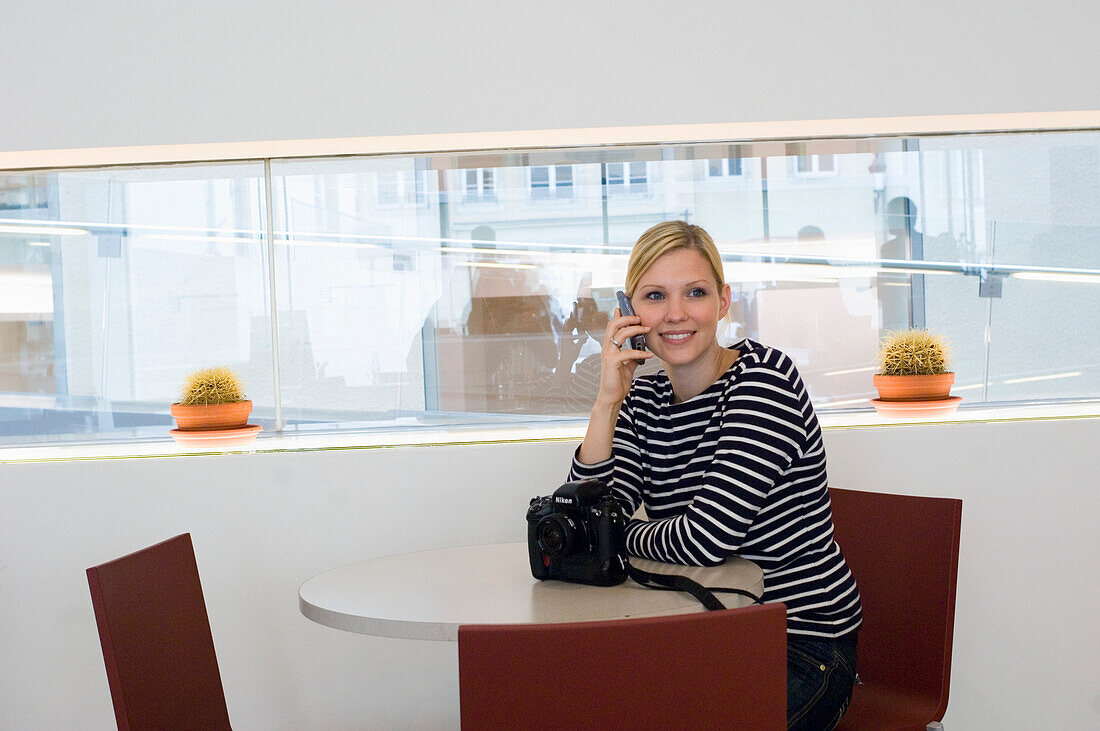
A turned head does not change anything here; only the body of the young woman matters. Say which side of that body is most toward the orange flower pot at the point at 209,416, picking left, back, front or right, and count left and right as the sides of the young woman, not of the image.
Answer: right

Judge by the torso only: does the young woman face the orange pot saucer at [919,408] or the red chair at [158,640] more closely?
the red chair

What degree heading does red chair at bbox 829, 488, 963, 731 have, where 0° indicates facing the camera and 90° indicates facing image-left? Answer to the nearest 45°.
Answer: approximately 45°

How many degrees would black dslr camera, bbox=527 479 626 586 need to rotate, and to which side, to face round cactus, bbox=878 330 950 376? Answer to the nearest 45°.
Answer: approximately 180°

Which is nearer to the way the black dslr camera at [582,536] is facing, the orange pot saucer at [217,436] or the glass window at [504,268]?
the orange pot saucer

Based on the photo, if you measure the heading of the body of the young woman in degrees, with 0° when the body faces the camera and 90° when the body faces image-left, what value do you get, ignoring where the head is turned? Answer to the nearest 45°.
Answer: approximately 45°

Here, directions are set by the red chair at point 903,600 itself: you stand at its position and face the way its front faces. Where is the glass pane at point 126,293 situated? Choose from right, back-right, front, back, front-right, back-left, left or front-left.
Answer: front-right
